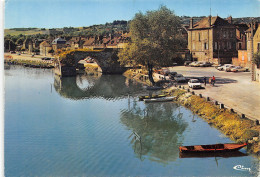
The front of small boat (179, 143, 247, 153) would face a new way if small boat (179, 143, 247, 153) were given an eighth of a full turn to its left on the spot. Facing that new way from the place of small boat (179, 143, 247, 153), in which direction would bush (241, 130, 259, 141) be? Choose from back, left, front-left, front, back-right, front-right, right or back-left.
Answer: front

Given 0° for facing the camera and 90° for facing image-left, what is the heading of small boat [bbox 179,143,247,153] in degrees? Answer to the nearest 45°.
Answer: approximately 270°
